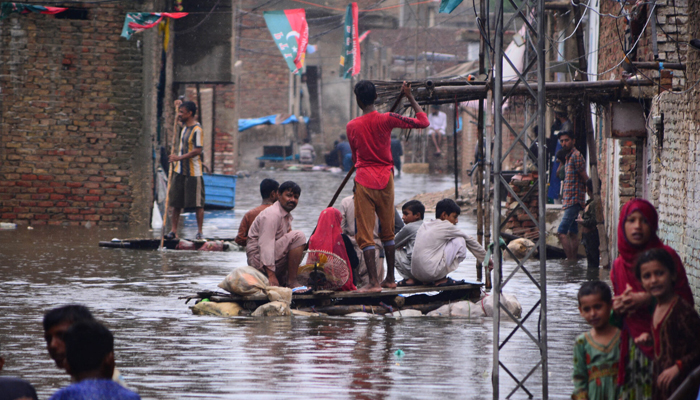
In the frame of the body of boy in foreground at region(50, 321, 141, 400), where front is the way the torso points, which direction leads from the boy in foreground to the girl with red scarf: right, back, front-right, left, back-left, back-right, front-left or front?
right

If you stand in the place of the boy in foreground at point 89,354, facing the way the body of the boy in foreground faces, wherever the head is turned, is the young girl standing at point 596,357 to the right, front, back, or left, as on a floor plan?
right

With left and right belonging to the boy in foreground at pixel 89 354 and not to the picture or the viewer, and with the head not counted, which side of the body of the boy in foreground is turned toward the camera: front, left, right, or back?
back

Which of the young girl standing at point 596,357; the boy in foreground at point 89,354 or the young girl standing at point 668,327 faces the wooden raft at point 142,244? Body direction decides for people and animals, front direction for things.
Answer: the boy in foreground

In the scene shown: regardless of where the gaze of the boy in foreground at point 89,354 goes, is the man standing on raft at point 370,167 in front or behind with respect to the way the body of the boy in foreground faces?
in front

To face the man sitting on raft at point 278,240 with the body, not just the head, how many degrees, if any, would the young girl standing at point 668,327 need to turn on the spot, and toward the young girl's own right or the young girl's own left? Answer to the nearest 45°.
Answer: approximately 90° to the young girl's own right

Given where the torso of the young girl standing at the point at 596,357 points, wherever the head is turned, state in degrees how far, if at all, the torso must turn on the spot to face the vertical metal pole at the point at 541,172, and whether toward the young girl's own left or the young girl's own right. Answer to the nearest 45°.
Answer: approximately 180°

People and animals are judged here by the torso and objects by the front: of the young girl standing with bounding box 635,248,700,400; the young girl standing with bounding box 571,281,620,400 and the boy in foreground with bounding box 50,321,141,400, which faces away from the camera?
the boy in foreground

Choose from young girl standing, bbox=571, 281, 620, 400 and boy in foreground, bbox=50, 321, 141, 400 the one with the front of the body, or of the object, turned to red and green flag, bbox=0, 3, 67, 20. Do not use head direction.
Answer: the boy in foreground

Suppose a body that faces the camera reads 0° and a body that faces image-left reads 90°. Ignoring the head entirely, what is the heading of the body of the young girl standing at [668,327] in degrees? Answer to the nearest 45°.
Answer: approximately 45°

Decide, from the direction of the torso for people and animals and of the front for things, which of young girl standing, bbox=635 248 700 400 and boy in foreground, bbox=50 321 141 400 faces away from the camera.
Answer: the boy in foreground

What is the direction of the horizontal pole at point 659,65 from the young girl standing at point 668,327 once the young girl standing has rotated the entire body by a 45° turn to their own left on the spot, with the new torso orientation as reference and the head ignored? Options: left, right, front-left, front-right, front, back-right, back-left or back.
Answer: back
